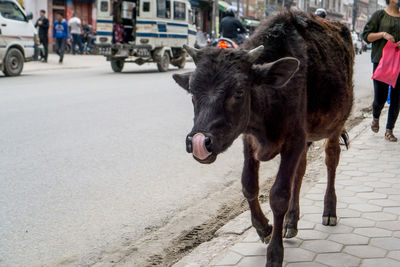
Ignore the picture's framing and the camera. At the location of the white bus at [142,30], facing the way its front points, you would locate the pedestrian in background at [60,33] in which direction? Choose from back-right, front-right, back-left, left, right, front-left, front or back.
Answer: left

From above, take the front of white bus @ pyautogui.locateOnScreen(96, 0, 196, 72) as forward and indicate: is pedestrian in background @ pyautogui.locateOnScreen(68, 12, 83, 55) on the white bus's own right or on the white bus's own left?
on the white bus's own left

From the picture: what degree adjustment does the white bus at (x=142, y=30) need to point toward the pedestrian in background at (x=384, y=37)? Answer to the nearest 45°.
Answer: approximately 135° to its right

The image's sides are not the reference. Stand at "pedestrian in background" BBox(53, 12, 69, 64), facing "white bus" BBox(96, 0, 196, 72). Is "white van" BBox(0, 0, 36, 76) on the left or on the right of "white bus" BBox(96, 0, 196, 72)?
right

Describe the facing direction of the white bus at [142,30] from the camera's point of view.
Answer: facing away from the viewer and to the right of the viewer
